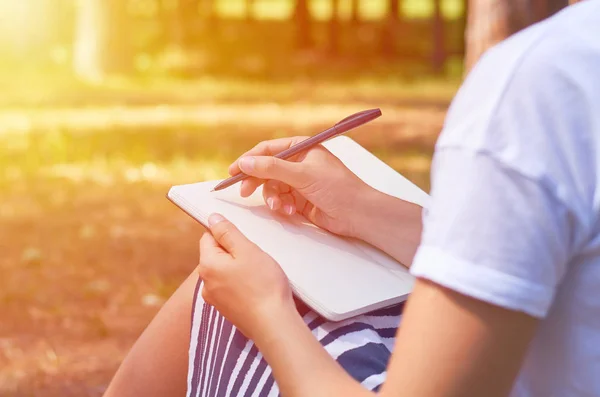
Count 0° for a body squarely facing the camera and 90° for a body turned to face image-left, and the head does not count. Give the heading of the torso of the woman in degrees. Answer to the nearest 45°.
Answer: approximately 135°
